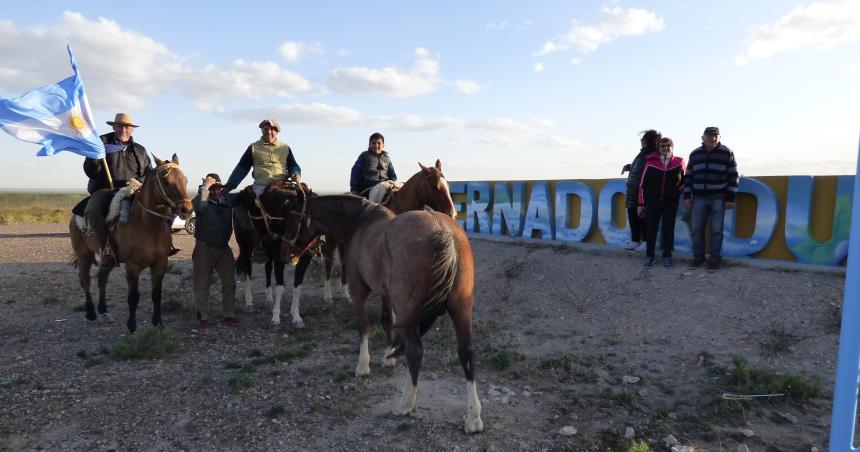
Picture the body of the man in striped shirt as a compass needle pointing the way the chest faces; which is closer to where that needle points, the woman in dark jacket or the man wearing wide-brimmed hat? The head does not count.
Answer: the man wearing wide-brimmed hat

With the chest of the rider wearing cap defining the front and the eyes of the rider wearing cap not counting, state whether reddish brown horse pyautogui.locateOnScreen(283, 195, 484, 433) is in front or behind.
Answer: in front

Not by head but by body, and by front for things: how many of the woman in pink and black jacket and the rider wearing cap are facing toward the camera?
2

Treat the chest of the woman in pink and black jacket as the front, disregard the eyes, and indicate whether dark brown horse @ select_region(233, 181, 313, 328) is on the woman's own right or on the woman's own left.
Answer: on the woman's own right

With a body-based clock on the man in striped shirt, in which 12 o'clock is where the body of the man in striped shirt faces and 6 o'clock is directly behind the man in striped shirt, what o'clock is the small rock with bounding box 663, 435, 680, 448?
The small rock is roughly at 12 o'clock from the man in striped shirt.

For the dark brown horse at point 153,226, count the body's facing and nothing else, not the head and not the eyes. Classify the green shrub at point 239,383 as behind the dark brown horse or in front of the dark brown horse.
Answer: in front

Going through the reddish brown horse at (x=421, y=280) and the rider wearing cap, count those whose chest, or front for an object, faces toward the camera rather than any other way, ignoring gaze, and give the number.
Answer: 1

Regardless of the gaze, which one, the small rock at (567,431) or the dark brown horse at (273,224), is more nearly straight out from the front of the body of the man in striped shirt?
the small rock

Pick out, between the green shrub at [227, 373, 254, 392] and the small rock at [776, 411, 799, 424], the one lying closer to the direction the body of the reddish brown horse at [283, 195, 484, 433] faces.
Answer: the green shrub

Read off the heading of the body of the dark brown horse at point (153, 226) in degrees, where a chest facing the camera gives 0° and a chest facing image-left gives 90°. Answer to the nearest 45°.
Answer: approximately 315°

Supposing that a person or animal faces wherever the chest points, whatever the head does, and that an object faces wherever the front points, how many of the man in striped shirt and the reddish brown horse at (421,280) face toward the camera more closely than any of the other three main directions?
1

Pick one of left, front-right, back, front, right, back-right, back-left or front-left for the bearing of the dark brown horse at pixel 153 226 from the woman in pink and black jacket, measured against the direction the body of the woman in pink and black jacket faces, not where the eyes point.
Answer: front-right

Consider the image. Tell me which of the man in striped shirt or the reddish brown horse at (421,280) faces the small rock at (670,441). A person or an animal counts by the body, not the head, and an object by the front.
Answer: the man in striped shirt

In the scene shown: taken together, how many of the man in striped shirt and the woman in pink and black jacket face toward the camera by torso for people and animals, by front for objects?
2
